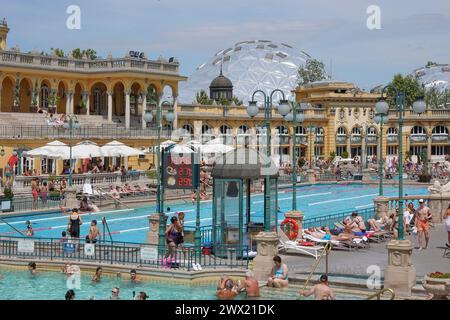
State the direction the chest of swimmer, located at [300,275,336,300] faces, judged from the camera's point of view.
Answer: away from the camera

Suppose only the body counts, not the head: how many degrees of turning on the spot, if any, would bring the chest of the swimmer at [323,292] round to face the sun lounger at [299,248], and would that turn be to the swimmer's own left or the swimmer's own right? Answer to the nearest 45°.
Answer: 0° — they already face it

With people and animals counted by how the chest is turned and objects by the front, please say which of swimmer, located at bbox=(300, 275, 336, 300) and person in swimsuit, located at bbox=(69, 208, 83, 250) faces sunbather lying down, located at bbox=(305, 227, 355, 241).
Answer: the swimmer

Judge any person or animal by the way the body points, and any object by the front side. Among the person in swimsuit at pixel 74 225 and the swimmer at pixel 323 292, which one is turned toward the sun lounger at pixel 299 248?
the swimmer

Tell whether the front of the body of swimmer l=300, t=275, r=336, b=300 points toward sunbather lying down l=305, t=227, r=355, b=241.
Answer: yes
